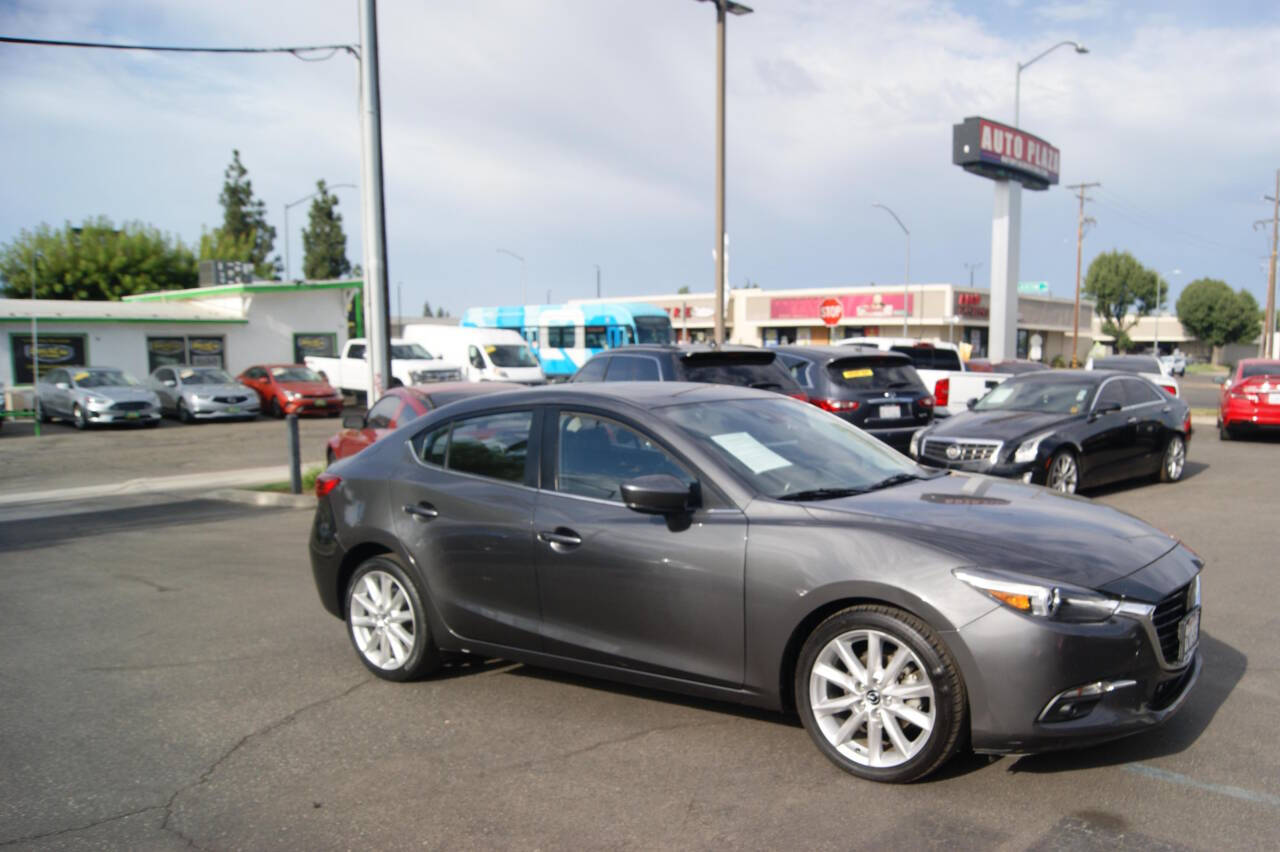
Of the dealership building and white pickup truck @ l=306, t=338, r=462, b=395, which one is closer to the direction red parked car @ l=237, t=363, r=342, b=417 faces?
the white pickup truck

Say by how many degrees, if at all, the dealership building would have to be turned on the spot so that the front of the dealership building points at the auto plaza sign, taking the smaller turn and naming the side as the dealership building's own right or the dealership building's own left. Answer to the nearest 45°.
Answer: approximately 90° to the dealership building's own left

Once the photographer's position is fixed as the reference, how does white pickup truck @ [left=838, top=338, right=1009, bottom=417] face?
facing away from the viewer and to the left of the viewer

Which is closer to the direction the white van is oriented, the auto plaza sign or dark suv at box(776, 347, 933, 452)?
the dark suv

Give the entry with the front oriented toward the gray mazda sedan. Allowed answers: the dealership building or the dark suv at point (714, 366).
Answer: the dealership building
